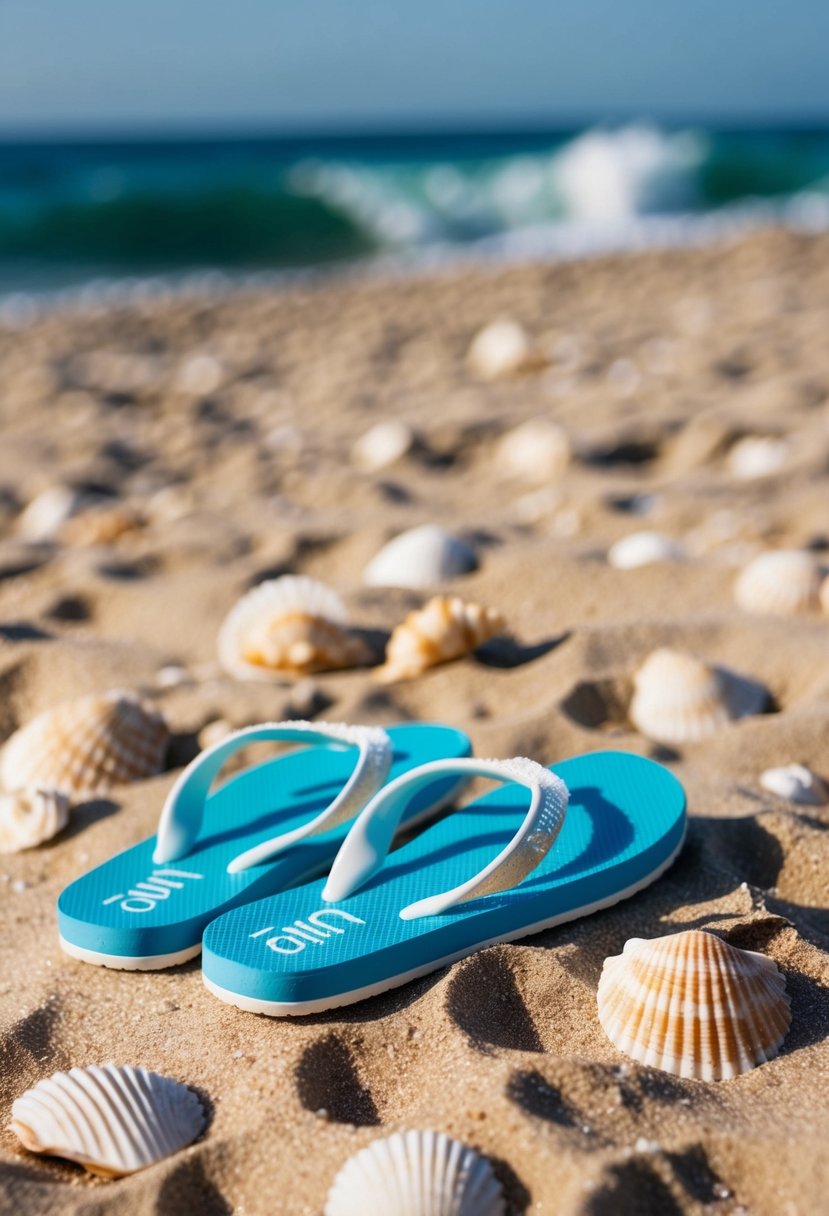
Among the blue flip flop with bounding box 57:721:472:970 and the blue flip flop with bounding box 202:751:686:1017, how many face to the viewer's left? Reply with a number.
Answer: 0

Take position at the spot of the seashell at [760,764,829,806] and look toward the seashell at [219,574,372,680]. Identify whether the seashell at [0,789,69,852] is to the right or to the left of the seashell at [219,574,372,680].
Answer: left

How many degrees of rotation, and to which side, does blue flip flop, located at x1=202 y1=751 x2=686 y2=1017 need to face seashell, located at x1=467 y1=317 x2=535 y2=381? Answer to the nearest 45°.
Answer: approximately 45° to its left

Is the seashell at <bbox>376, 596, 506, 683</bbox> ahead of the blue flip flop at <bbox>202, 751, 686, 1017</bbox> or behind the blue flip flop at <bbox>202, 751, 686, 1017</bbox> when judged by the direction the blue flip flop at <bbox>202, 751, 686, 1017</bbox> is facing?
ahead

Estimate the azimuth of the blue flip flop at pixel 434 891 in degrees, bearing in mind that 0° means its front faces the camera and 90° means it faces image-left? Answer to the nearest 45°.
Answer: approximately 225°

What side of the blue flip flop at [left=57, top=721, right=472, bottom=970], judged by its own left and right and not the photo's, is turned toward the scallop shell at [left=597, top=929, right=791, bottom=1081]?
right

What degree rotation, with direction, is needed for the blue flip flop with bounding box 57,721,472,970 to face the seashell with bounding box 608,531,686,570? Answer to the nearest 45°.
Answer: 0° — it already faces it

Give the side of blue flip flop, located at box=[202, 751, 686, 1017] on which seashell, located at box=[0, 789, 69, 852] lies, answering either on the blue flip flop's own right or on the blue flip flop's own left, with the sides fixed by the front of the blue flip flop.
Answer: on the blue flip flop's own left

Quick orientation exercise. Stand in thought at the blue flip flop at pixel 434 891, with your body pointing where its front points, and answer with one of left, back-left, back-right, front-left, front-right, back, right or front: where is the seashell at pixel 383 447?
front-left

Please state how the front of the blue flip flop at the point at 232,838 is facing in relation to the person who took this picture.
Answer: facing away from the viewer and to the right of the viewer
